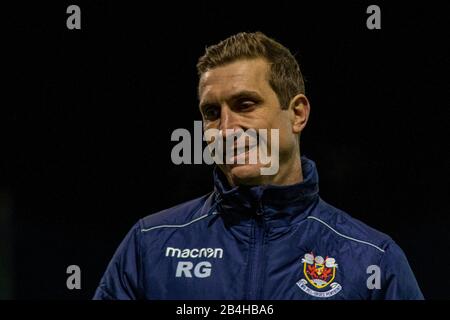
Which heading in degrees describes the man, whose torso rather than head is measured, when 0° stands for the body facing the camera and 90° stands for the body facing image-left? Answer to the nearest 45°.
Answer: approximately 0°

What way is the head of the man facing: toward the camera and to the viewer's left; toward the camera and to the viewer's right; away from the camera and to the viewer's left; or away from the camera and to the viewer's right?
toward the camera and to the viewer's left
